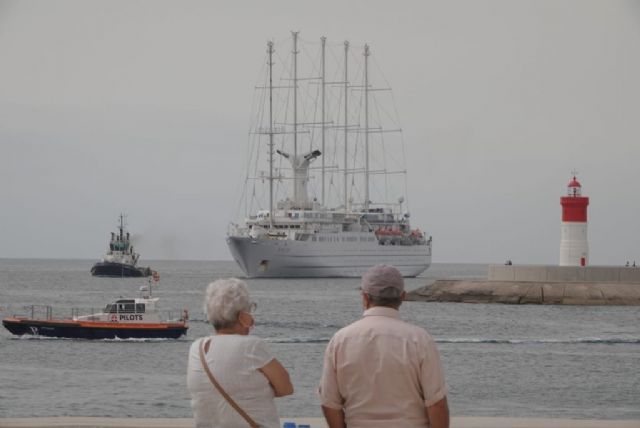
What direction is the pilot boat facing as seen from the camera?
to the viewer's left

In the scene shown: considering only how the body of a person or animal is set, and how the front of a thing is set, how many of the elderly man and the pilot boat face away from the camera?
1

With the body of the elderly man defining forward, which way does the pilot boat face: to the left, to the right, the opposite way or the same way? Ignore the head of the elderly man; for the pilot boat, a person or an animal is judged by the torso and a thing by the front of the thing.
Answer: to the left

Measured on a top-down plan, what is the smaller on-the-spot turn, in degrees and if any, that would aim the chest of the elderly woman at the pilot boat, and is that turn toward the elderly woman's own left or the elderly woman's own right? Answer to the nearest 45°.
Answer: approximately 45° to the elderly woman's own left

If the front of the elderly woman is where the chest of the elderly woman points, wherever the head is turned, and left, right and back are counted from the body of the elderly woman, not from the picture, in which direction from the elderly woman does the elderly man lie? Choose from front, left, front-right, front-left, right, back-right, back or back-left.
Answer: front-right

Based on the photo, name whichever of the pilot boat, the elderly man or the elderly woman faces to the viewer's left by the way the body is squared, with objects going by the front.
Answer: the pilot boat

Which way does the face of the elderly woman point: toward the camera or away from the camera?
away from the camera

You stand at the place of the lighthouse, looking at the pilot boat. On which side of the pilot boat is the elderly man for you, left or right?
left

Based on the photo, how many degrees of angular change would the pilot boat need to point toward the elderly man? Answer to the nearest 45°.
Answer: approximately 90° to its left

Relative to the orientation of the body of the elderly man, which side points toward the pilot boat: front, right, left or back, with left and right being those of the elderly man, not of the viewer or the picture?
front

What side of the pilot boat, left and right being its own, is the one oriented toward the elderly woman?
left

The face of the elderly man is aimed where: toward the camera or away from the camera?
away from the camera

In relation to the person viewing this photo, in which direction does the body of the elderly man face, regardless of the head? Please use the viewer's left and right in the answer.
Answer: facing away from the viewer
